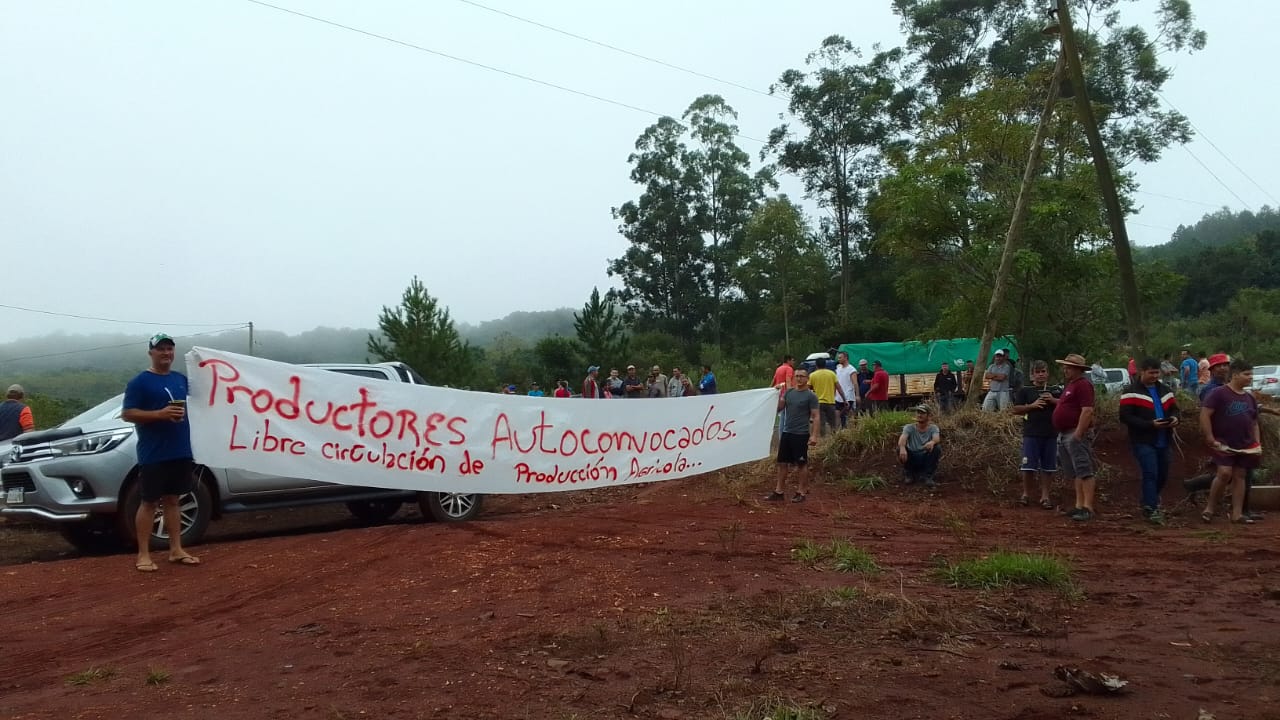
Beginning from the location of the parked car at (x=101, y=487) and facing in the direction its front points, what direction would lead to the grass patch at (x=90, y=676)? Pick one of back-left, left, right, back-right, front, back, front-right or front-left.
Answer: front-left

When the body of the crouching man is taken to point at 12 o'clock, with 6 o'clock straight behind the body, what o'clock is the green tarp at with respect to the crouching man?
The green tarp is roughly at 6 o'clock from the crouching man.

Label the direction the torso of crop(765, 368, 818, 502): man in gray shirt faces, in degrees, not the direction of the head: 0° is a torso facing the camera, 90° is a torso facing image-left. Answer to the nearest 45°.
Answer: approximately 45°

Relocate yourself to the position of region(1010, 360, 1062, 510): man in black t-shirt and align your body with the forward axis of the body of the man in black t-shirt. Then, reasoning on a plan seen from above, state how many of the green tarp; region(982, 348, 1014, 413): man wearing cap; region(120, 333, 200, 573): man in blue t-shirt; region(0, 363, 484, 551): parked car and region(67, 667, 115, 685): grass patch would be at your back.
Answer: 2

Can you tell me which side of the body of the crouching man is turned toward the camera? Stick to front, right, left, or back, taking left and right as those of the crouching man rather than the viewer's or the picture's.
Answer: front

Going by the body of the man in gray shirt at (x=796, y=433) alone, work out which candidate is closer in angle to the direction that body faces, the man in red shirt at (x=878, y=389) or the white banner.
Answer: the white banner

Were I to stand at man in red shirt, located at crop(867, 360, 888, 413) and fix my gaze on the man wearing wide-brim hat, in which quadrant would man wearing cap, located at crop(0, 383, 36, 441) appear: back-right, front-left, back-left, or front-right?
front-right

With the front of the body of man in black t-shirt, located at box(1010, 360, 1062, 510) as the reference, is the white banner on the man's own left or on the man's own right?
on the man's own right

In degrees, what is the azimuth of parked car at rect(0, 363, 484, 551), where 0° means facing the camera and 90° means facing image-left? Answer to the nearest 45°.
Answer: approximately 45°

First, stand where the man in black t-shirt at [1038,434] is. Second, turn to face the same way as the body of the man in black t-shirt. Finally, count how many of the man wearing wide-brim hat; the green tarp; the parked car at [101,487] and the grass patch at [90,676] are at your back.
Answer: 1

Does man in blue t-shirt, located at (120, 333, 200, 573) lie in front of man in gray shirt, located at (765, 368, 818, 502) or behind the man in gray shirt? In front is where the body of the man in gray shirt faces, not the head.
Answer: in front

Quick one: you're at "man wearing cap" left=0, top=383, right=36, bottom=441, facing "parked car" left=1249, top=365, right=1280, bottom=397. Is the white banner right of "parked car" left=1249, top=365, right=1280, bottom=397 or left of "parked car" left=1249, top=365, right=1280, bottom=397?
right

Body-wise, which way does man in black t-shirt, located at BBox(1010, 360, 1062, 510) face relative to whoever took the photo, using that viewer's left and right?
facing the viewer

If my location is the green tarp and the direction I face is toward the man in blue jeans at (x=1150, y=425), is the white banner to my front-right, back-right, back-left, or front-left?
front-right
